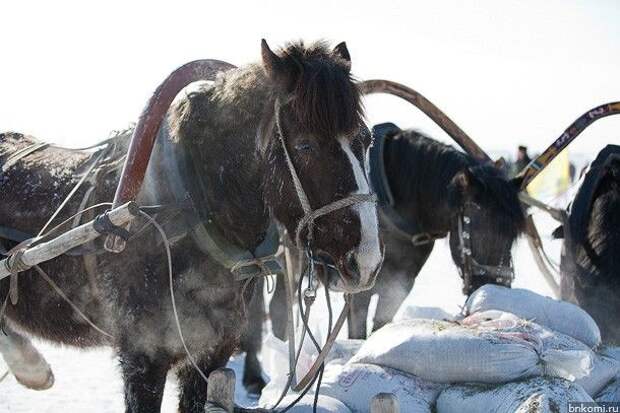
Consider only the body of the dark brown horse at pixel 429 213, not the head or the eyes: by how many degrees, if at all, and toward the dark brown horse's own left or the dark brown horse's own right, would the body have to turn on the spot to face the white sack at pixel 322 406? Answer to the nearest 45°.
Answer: approximately 45° to the dark brown horse's own right

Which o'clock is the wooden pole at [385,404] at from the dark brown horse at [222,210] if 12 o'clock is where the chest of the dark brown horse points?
The wooden pole is roughly at 12 o'clock from the dark brown horse.

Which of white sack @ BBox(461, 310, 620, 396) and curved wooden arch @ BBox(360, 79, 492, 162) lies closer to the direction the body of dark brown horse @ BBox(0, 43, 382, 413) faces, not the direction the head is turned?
the white sack

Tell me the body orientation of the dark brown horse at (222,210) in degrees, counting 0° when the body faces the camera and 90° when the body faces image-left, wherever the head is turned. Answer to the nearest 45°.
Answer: approximately 315°

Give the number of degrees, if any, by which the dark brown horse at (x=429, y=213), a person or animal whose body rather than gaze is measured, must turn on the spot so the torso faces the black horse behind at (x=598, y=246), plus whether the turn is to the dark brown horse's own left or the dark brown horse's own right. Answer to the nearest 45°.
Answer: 0° — it already faces it

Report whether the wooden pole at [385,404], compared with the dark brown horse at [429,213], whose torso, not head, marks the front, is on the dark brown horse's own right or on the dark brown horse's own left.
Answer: on the dark brown horse's own right

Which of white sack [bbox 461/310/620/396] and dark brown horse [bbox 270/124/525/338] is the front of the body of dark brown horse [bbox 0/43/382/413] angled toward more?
the white sack

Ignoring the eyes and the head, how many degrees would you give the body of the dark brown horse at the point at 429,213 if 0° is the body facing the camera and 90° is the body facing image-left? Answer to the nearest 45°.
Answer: approximately 315°

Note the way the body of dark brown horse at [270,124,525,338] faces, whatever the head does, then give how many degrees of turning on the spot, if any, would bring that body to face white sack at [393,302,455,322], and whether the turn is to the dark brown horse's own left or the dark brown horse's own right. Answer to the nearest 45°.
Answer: approximately 45° to the dark brown horse's own right
